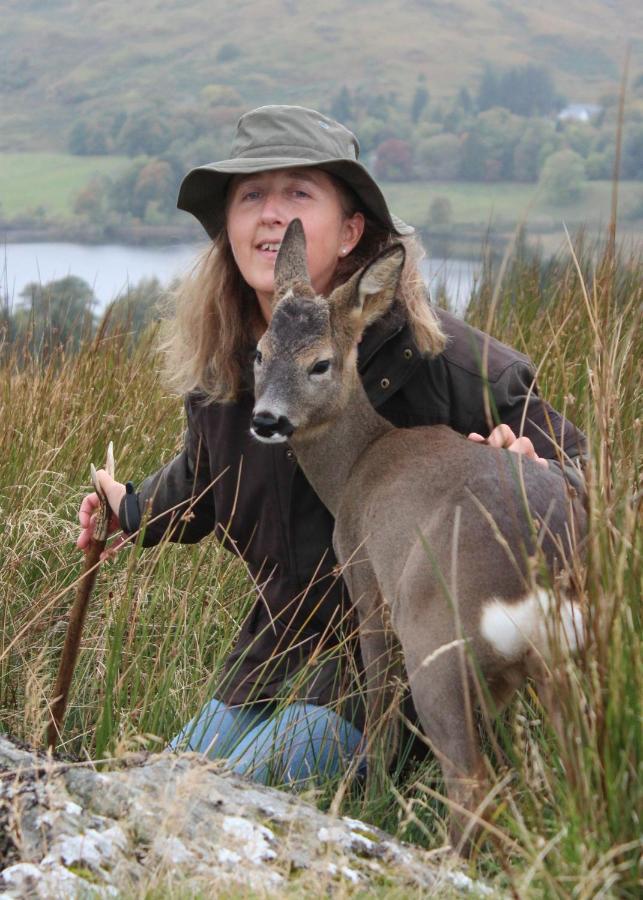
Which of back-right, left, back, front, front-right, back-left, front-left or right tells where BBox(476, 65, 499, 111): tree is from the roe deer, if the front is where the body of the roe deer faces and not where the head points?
front-right

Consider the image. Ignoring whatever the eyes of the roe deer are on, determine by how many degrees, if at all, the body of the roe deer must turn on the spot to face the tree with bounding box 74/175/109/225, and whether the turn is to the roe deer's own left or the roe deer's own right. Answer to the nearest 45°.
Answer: approximately 45° to the roe deer's own right

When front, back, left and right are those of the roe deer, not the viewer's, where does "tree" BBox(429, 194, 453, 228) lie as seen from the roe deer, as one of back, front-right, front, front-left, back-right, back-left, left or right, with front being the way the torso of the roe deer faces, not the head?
front-right

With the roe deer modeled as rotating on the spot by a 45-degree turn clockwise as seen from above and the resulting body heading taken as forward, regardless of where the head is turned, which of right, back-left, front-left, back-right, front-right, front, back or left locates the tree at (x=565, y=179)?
front

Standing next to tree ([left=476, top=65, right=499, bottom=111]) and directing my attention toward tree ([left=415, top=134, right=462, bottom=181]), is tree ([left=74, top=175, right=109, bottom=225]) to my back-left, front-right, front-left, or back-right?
front-right

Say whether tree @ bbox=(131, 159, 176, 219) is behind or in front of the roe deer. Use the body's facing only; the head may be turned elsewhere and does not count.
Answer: in front

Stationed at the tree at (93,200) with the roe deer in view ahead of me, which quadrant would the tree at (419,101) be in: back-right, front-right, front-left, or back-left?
back-left

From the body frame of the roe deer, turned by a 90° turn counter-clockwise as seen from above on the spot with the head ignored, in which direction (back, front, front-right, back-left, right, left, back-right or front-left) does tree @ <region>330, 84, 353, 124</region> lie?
back-right

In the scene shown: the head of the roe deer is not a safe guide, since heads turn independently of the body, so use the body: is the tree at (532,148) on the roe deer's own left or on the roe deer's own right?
on the roe deer's own right

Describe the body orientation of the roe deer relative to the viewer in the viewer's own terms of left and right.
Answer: facing away from the viewer and to the left of the viewer

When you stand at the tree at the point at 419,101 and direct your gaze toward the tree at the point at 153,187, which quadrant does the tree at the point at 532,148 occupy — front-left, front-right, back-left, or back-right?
front-left
